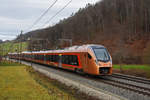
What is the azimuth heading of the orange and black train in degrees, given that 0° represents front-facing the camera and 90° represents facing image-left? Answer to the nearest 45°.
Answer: approximately 315°
